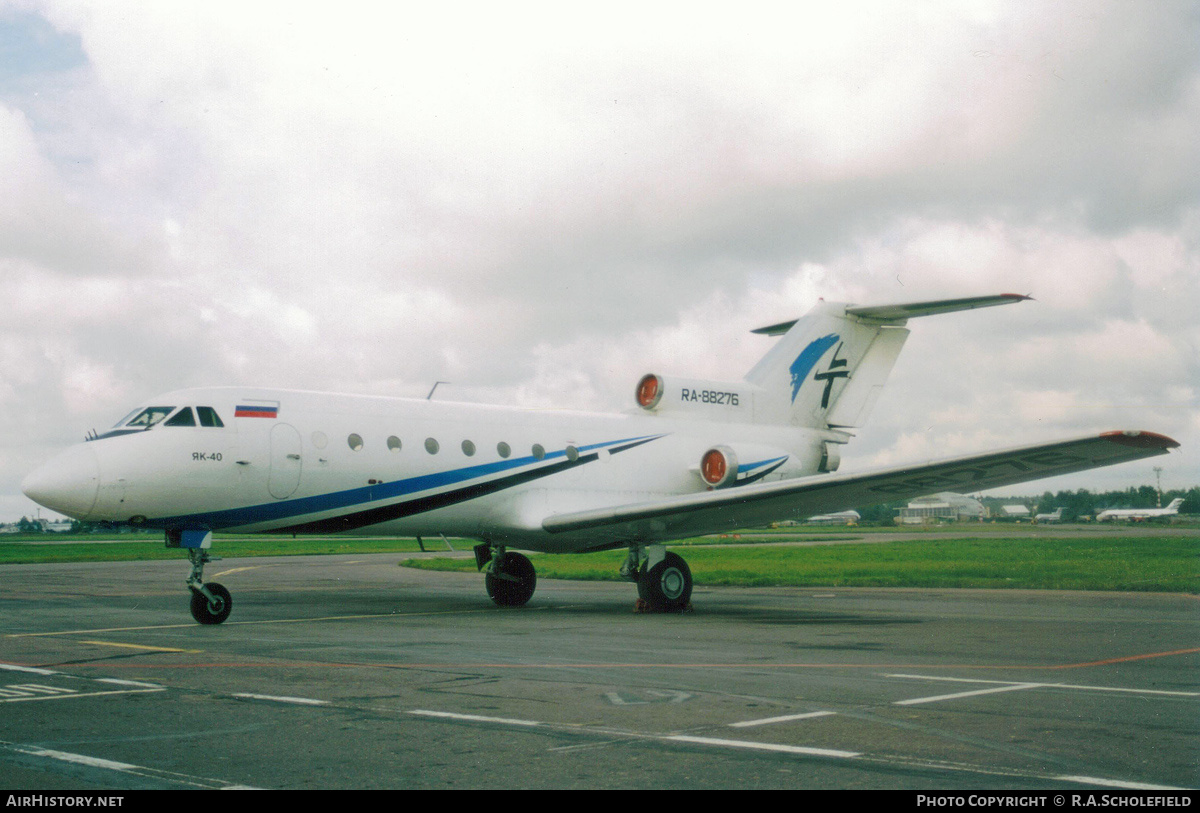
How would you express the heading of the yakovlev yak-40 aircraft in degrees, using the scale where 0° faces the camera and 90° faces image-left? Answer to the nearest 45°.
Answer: approximately 45°
